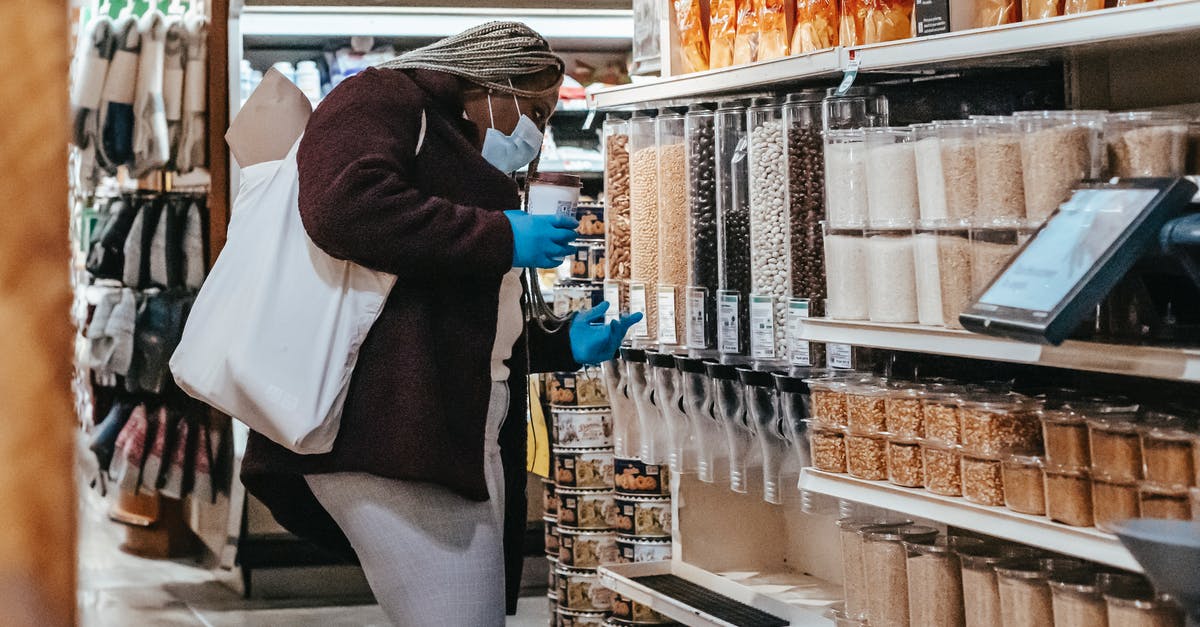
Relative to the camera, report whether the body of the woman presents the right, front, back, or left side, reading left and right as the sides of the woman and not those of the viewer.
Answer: right

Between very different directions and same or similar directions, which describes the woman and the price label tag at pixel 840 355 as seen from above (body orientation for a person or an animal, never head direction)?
very different directions

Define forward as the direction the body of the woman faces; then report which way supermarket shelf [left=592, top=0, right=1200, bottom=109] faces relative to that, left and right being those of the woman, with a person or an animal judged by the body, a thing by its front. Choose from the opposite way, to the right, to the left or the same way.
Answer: the opposite way

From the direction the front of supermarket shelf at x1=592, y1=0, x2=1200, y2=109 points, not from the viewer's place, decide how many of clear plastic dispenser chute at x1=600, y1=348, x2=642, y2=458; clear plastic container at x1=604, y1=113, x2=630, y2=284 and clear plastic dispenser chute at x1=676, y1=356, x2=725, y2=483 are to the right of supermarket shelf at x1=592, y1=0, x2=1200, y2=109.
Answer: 3

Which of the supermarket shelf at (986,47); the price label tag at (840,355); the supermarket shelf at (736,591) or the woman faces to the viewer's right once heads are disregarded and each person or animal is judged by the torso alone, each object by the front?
the woman

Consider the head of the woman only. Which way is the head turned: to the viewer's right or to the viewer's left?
to the viewer's right
